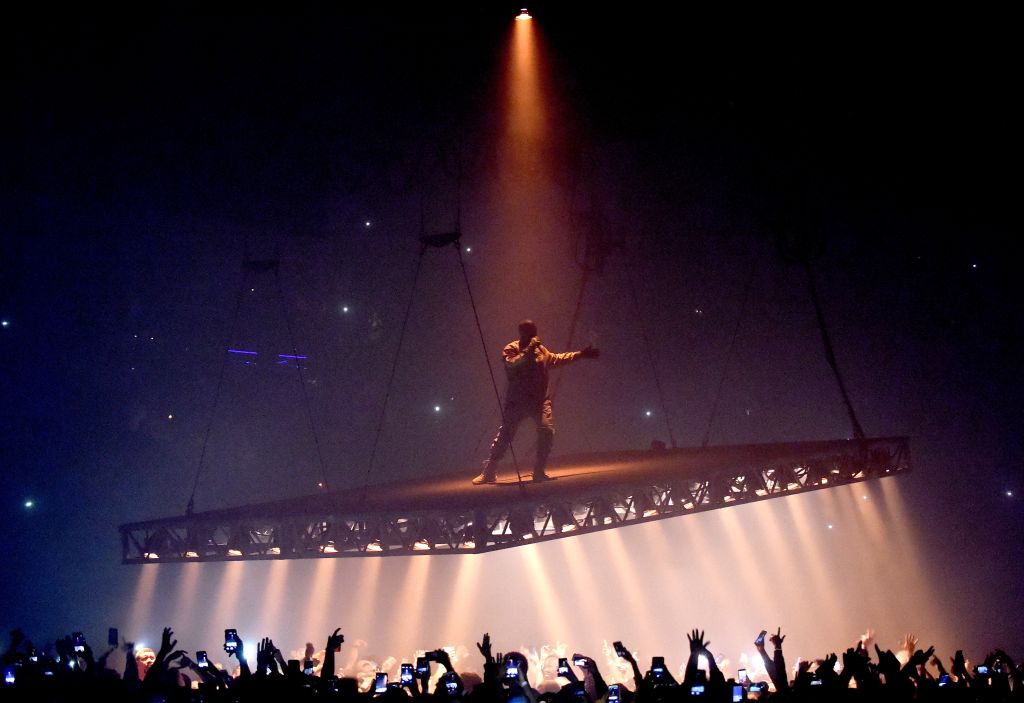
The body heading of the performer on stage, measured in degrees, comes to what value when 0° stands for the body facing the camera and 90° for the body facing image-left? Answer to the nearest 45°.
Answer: approximately 0°
